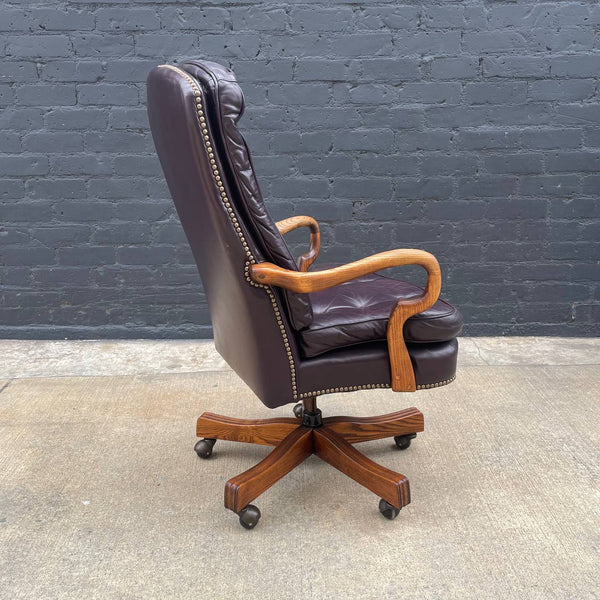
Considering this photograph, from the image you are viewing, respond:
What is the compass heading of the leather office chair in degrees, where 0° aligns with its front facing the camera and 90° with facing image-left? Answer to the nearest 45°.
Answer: approximately 225°
